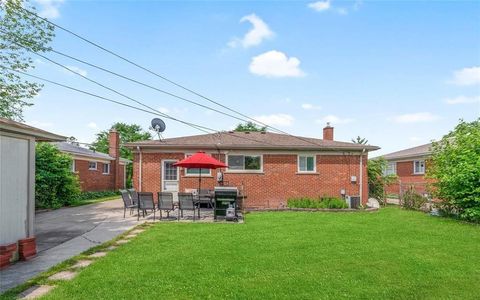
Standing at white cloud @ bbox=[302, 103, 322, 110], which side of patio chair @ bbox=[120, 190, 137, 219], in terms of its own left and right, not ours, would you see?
left

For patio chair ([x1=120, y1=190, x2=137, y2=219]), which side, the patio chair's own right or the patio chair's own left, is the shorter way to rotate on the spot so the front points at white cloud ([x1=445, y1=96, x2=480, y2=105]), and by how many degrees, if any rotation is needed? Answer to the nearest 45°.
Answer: approximately 45° to the patio chair's own left

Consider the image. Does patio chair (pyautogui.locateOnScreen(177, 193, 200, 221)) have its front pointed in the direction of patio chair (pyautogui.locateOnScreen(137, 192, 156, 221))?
no

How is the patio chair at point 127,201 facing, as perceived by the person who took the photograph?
facing the viewer and to the right of the viewer

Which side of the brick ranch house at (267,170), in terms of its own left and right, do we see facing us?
back
